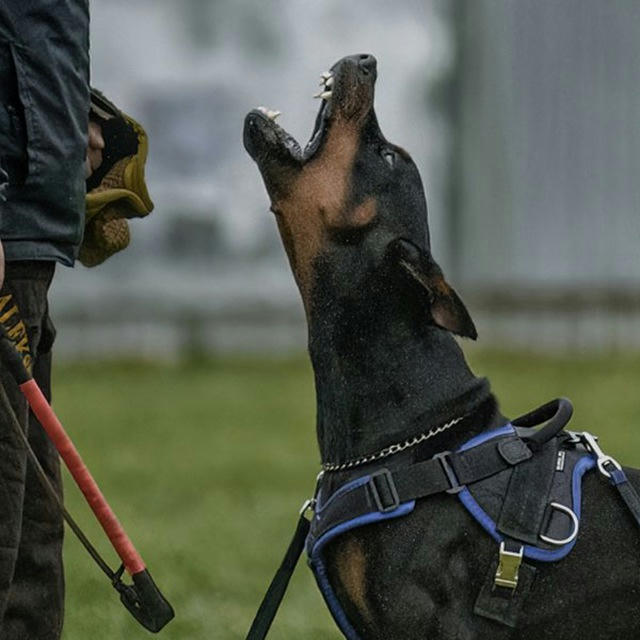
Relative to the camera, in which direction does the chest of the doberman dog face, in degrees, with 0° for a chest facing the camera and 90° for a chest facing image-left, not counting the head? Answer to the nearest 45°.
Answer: approximately 90°
